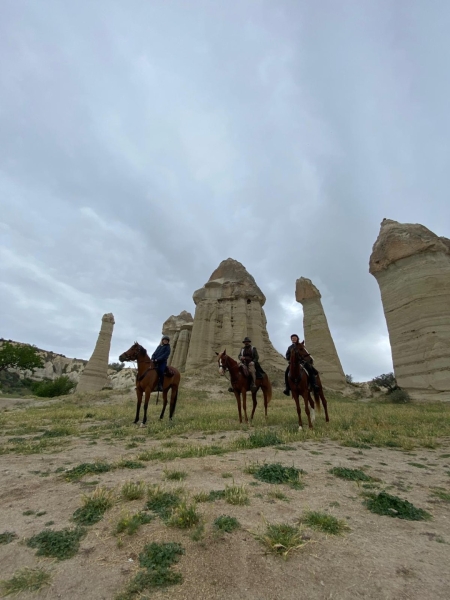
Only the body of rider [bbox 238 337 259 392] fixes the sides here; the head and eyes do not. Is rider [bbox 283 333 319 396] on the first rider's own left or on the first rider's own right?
on the first rider's own left

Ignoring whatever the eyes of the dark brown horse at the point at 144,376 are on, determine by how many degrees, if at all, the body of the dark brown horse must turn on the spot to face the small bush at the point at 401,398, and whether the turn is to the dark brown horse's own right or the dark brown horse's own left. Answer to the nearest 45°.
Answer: approximately 135° to the dark brown horse's own left

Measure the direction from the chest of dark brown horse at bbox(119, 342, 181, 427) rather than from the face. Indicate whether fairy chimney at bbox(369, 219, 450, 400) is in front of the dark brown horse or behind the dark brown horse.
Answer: behind

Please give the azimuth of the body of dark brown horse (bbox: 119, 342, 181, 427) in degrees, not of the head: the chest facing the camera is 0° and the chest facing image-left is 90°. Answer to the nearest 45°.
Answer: approximately 45°

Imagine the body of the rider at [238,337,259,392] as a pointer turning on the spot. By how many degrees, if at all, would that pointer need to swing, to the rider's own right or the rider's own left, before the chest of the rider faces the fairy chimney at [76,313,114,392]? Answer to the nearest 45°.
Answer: approximately 90° to the rider's own right

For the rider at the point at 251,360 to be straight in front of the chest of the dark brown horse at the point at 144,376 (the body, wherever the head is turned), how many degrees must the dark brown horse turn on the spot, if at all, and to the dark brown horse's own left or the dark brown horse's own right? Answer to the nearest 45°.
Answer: approximately 135° to the dark brown horse's own left

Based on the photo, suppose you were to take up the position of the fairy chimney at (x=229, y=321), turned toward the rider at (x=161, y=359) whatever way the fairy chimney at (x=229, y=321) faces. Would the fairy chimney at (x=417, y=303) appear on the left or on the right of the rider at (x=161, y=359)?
left

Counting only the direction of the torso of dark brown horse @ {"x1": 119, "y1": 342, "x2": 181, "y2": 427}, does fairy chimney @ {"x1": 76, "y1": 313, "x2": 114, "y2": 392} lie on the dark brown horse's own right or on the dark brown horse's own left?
on the dark brown horse's own right

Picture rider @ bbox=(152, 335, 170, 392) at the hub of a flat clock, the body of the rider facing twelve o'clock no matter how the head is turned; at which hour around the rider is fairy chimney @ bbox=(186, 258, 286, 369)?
The fairy chimney is roughly at 5 o'clock from the rider.

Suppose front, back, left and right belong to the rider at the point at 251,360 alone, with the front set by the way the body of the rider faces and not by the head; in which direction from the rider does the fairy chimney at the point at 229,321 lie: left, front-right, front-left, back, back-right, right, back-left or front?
back-right

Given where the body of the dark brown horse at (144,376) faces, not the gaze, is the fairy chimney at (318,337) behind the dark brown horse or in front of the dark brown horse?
behind
